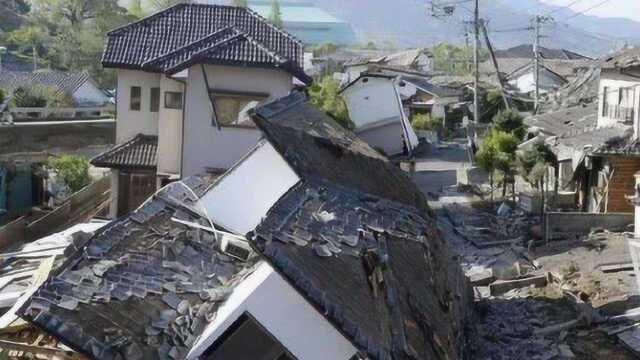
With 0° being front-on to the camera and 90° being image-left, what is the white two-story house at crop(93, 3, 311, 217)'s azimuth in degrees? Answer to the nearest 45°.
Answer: approximately 45°

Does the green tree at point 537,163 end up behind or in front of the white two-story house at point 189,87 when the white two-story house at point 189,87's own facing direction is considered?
behind

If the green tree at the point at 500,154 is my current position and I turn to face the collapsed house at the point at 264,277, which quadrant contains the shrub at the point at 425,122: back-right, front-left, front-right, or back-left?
back-right

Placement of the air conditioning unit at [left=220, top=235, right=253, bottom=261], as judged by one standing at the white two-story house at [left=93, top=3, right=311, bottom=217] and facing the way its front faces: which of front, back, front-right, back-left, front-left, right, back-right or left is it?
front-left

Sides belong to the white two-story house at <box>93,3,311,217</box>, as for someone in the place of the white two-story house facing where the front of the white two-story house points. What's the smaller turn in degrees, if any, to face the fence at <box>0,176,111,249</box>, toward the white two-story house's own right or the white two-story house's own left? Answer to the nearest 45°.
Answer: approximately 90° to the white two-story house's own right

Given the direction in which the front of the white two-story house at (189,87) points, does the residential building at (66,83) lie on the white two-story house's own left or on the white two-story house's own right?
on the white two-story house's own right

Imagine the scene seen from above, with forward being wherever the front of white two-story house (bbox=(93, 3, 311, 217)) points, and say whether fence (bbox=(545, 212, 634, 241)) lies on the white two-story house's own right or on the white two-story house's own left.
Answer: on the white two-story house's own left

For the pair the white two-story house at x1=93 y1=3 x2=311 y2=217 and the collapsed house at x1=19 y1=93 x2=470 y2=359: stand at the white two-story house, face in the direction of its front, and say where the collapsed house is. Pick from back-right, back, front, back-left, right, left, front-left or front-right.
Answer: front-left
